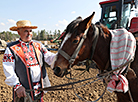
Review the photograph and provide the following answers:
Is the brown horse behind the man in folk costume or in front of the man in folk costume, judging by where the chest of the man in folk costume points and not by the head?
in front

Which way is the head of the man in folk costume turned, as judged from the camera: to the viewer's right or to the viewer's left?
to the viewer's right

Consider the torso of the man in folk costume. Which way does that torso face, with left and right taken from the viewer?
facing the viewer and to the right of the viewer
